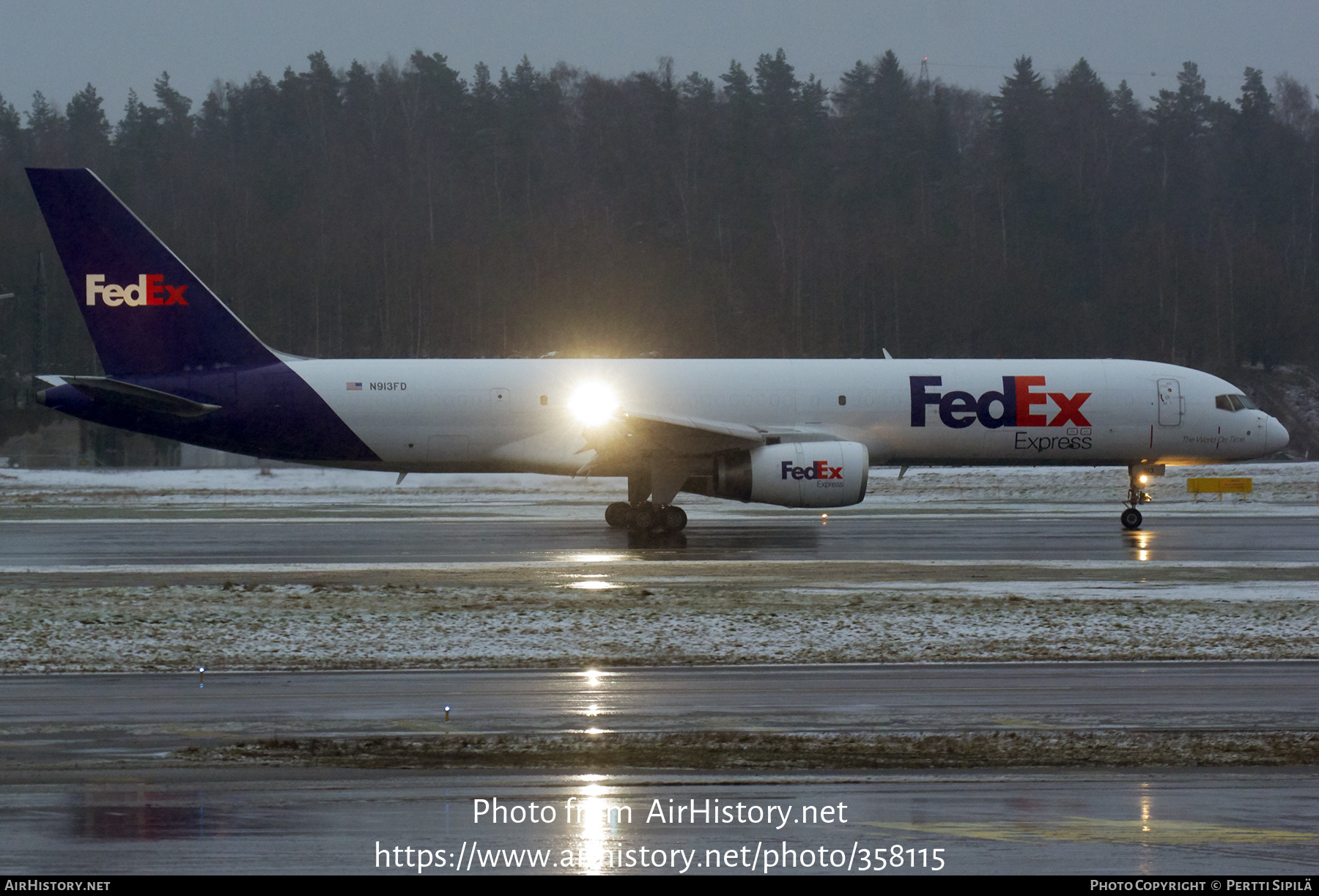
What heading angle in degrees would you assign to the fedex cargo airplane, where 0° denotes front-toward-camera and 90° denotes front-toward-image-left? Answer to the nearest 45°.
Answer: approximately 270°

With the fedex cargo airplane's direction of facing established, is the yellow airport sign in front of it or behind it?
in front
